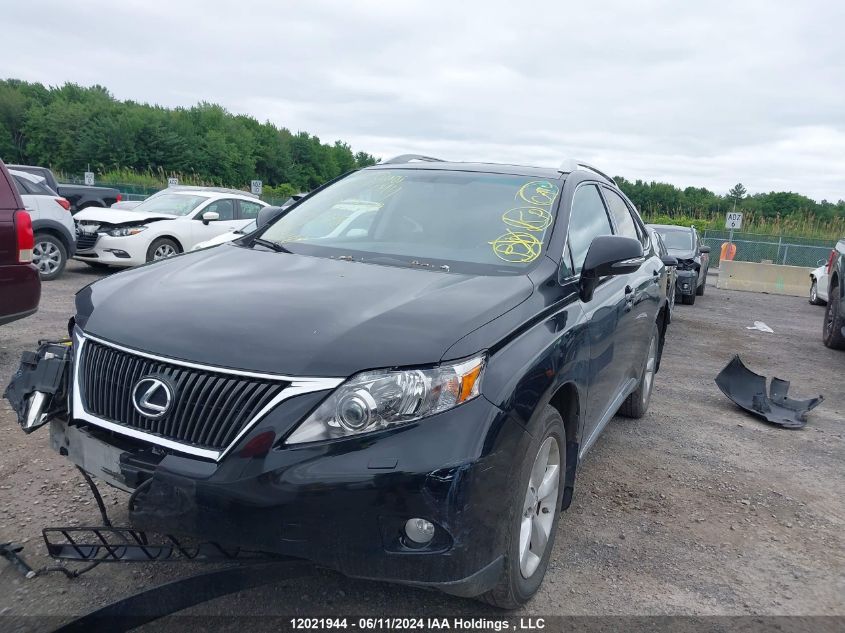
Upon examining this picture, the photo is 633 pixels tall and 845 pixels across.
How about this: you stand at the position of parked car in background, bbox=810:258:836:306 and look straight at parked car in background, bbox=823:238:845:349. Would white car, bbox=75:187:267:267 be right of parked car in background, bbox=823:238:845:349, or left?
right

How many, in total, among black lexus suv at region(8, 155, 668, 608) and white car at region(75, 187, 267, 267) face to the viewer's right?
0

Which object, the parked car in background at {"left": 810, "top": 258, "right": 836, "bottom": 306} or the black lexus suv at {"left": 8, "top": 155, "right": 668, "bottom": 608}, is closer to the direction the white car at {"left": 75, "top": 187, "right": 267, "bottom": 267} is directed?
the black lexus suv

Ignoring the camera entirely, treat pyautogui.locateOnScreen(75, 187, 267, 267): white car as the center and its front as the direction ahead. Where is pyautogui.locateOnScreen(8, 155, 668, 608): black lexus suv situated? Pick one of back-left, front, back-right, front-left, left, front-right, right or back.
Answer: front-left

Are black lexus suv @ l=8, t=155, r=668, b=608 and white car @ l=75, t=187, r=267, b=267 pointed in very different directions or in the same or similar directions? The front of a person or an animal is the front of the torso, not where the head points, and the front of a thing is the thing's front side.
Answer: same or similar directions

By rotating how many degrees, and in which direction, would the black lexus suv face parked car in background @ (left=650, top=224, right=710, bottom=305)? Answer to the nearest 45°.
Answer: approximately 180°

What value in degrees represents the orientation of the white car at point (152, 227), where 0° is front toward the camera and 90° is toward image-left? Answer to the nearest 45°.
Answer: approximately 45°

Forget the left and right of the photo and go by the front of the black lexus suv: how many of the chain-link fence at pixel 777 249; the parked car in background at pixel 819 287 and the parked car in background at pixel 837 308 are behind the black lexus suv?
3

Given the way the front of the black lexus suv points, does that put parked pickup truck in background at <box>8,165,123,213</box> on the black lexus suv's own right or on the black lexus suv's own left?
on the black lexus suv's own right

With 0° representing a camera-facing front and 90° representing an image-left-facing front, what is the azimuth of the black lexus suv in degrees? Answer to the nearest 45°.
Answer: approximately 45°

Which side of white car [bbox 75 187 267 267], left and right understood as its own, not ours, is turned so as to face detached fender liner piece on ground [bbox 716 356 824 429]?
left
